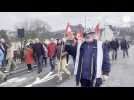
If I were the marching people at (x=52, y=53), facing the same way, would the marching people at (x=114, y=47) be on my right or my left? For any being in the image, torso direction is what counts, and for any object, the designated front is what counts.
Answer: on my left

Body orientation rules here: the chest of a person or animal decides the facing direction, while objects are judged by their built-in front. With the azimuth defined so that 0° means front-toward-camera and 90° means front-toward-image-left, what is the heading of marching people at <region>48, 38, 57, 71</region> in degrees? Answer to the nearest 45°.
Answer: approximately 0°

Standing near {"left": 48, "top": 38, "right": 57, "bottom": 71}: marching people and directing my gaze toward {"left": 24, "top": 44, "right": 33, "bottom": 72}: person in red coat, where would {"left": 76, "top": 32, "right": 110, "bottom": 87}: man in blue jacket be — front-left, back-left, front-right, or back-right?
back-left

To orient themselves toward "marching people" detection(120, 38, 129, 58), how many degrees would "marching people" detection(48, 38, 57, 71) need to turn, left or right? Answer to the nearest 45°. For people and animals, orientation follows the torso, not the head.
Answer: approximately 90° to their left

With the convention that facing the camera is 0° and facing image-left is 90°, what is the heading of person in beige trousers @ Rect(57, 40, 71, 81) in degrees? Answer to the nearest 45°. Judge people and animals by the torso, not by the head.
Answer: approximately 45°

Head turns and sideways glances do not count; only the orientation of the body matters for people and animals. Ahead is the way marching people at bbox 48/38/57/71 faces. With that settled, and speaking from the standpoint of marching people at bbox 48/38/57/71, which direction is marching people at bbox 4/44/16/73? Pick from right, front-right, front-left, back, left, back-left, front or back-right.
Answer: right

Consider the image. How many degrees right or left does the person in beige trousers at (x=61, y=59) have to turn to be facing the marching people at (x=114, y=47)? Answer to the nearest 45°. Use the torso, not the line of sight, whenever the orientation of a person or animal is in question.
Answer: approximately 135° to their left

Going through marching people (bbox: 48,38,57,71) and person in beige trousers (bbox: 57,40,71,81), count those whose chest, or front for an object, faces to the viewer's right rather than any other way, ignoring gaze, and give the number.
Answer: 0
